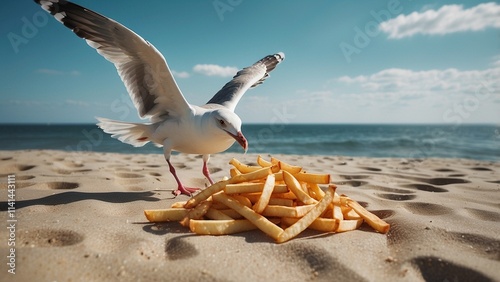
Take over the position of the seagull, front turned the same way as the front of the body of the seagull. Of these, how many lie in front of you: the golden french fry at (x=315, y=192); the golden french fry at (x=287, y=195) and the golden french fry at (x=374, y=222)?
3

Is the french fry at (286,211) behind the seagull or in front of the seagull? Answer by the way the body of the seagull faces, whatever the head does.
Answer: in front

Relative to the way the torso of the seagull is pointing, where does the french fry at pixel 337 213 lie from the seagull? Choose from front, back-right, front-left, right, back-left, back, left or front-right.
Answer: front

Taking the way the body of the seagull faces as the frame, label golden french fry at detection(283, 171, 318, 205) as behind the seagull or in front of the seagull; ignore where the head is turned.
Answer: in front

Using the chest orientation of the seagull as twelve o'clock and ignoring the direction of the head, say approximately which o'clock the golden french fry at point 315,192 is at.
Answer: The golden french fry is roughly at 12 o'clock from the seagull.

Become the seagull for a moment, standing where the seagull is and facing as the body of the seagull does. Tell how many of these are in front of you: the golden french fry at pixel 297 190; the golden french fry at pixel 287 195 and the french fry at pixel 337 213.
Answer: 3

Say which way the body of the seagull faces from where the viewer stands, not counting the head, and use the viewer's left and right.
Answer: facing the viewer and to the right of the viewer

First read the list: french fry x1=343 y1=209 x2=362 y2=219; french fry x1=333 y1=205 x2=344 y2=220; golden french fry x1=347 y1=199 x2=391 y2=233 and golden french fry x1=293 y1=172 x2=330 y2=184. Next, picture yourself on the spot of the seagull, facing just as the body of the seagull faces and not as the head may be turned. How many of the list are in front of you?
4

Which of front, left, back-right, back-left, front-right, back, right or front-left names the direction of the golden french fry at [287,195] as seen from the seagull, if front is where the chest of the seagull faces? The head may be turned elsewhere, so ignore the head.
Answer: front

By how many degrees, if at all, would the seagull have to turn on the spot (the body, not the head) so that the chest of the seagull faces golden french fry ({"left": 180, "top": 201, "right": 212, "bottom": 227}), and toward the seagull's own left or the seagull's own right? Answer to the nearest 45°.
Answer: approximately 45° to the seagull's own right

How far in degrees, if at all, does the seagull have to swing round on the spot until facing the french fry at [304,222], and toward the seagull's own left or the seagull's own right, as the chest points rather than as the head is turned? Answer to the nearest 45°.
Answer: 0° — it already faces it

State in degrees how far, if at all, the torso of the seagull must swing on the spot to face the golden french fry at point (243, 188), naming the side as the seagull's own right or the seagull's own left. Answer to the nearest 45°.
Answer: approximately 45° to the seagull's own right

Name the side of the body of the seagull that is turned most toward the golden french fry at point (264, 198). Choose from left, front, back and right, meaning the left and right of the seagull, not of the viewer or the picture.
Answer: front

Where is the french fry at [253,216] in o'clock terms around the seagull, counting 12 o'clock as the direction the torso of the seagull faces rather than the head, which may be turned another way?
The french fry is roughly at 1 o'clock from the seagull.

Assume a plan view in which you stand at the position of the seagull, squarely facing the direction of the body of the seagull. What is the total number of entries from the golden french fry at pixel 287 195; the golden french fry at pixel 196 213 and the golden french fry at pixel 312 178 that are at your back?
0

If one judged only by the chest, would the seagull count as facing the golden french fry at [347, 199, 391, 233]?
yes

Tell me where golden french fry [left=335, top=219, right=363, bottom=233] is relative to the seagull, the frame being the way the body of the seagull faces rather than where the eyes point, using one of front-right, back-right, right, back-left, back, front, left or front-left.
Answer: front
